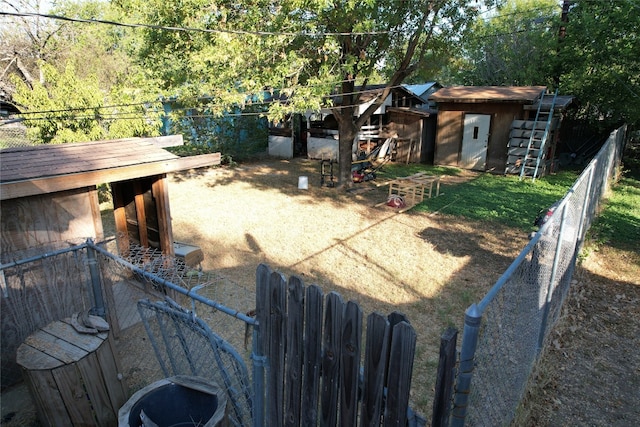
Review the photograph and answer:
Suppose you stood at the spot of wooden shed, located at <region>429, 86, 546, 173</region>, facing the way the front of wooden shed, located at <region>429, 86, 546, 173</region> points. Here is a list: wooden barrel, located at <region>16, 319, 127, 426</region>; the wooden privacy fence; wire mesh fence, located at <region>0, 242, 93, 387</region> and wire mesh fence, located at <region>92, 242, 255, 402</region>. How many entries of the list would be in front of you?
4

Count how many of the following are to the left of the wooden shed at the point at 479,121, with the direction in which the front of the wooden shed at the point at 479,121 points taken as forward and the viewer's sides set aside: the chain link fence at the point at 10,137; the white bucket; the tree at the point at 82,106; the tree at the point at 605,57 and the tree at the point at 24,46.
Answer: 1

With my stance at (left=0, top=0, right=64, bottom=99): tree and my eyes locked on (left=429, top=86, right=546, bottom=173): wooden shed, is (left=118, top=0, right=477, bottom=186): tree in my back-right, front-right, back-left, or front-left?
front-right

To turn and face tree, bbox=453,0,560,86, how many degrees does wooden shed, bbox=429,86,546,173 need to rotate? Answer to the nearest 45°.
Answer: approximately 180°

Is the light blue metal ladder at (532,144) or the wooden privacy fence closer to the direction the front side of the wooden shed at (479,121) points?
the wooden privacy fence

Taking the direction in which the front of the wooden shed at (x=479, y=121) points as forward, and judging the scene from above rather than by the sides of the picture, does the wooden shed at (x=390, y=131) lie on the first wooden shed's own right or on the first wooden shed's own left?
on the first wooden shed's own right

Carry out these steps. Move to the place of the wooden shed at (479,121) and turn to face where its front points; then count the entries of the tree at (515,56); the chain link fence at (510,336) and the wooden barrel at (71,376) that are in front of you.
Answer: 2

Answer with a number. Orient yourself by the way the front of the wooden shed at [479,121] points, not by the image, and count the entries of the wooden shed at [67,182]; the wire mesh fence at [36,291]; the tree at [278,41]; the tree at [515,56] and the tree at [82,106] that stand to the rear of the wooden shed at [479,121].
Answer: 1

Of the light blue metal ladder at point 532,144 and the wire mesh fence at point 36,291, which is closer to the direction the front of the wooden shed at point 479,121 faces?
the wire mesh fence

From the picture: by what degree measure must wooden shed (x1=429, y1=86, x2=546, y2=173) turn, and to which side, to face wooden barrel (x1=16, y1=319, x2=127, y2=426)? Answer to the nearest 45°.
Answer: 0° — it already faces it

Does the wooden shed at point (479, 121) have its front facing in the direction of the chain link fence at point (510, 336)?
yes

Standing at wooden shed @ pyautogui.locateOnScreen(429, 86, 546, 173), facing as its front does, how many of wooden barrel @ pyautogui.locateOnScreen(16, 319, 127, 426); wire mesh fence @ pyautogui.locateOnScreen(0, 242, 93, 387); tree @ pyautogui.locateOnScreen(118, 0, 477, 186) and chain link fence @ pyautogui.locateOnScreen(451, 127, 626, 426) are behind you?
0

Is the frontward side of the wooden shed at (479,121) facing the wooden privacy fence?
yes

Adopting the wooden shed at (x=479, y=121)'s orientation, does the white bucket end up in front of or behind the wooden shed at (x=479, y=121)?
in front

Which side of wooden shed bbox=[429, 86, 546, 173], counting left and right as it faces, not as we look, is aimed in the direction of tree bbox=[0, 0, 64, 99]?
right

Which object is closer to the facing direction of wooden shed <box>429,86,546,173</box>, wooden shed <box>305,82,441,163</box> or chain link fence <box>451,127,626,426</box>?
the chain link fence

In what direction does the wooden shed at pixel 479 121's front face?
toward the camera

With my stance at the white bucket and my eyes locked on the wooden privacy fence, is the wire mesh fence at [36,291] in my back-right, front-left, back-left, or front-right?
front-right

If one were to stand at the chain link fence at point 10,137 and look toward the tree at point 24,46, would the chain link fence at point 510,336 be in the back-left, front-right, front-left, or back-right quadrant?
back-right

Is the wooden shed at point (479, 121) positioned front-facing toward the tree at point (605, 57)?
no
